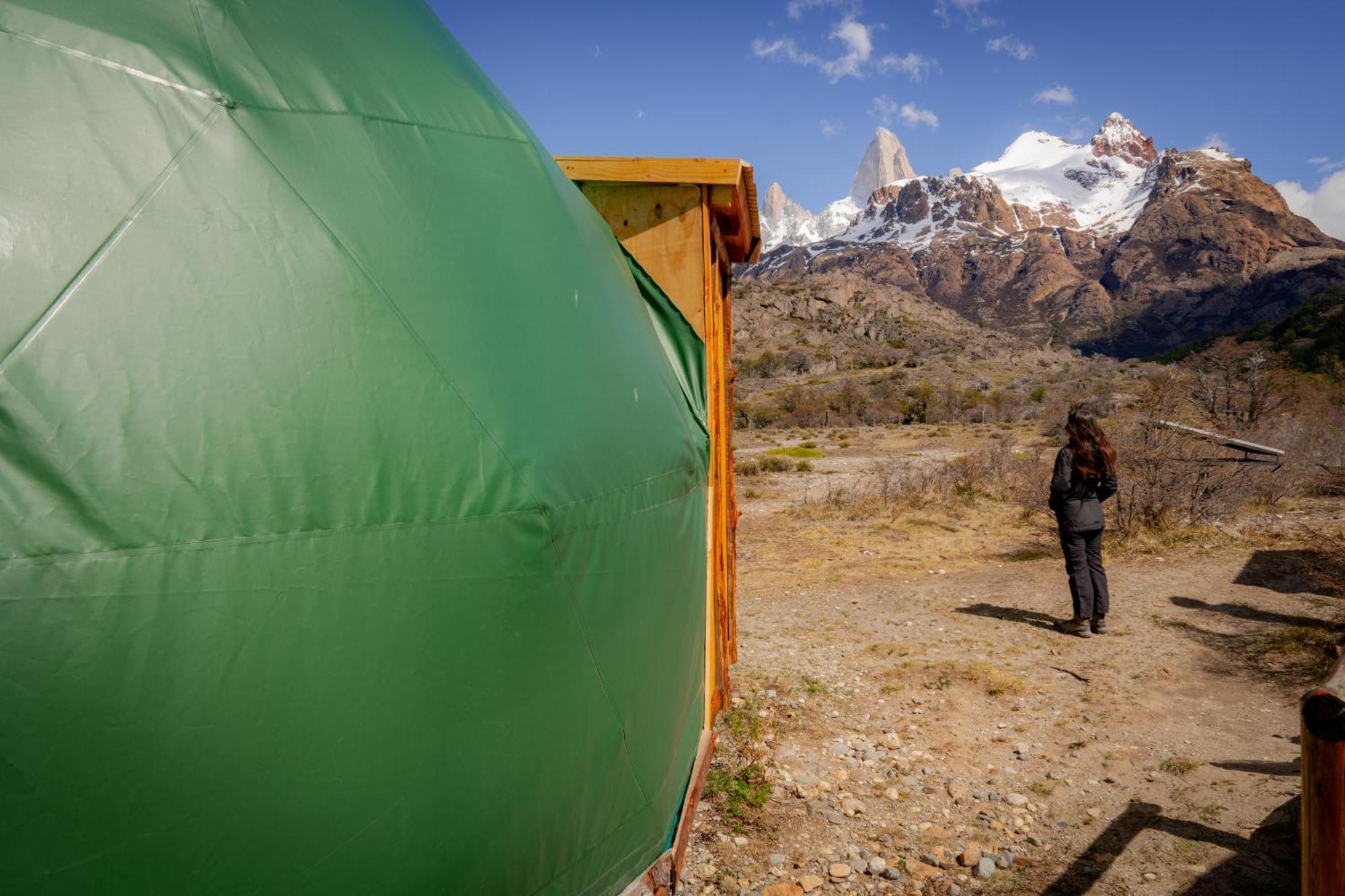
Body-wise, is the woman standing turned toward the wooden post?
no

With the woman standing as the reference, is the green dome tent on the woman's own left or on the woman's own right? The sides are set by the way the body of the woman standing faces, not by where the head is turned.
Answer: on the woman's own left

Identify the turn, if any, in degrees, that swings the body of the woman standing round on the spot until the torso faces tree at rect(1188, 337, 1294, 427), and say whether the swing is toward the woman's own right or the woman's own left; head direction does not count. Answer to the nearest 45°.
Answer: approximately 45° to the woman's own right

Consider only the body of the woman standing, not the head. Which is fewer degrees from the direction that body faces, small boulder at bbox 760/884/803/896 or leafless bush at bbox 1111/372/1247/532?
the leafless bush

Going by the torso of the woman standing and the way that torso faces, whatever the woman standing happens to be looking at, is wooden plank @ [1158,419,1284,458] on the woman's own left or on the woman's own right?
on the woman's own right

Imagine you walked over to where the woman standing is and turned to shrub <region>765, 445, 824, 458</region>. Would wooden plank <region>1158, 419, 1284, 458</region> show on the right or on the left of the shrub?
right

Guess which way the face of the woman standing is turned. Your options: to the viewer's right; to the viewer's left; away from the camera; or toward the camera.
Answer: away from the camera

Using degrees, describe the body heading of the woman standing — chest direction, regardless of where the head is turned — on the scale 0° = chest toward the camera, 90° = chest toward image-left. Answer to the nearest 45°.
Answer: approximately 135°

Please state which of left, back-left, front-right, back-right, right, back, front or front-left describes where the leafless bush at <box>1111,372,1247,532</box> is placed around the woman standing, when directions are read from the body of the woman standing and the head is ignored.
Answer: front-right

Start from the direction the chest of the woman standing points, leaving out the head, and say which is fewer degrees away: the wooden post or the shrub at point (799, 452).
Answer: the shrub
